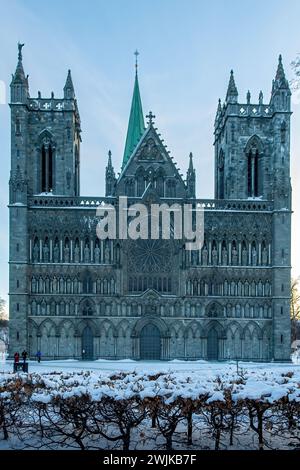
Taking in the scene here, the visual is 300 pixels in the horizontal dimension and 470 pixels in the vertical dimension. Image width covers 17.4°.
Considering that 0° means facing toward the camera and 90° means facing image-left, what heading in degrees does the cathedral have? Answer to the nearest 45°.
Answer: approximately 0°
